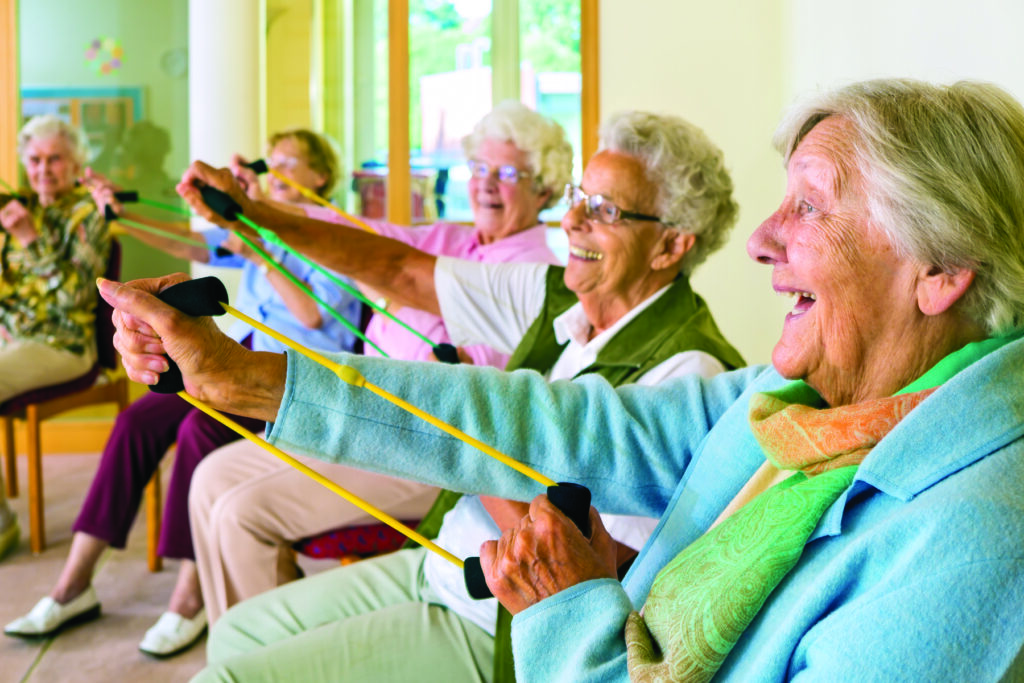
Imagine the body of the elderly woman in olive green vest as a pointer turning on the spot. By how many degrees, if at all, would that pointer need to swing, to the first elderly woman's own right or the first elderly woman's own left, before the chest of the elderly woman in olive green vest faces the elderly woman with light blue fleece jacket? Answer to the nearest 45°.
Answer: approximately 45° to the first elderly woman's own left

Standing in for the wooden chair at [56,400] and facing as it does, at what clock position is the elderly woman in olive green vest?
The elderly woman in olive green vest is roughly at 10 o'clock from the wooden chair.

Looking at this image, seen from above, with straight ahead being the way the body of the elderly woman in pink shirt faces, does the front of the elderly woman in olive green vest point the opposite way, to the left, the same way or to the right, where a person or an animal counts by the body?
the same way

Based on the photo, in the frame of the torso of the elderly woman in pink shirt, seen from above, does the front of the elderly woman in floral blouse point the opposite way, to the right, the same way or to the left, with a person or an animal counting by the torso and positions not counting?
the same way

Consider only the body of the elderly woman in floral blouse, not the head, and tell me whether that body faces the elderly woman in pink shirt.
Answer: no

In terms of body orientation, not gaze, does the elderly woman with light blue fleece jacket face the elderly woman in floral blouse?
no

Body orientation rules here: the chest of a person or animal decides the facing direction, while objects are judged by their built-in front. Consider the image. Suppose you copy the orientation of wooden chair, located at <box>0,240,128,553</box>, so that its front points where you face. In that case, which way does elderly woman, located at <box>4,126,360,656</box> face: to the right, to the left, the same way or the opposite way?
the same way

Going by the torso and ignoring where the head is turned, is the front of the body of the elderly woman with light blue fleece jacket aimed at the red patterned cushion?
no

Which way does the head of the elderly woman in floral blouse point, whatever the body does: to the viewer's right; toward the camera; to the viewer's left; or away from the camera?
toward the camera

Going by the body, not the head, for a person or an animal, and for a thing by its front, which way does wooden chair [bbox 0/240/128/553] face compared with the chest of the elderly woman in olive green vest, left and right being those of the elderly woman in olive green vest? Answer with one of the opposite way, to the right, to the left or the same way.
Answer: the same way

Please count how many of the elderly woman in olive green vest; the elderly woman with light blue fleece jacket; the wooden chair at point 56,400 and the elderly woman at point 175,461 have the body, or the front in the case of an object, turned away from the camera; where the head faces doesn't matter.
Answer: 0
